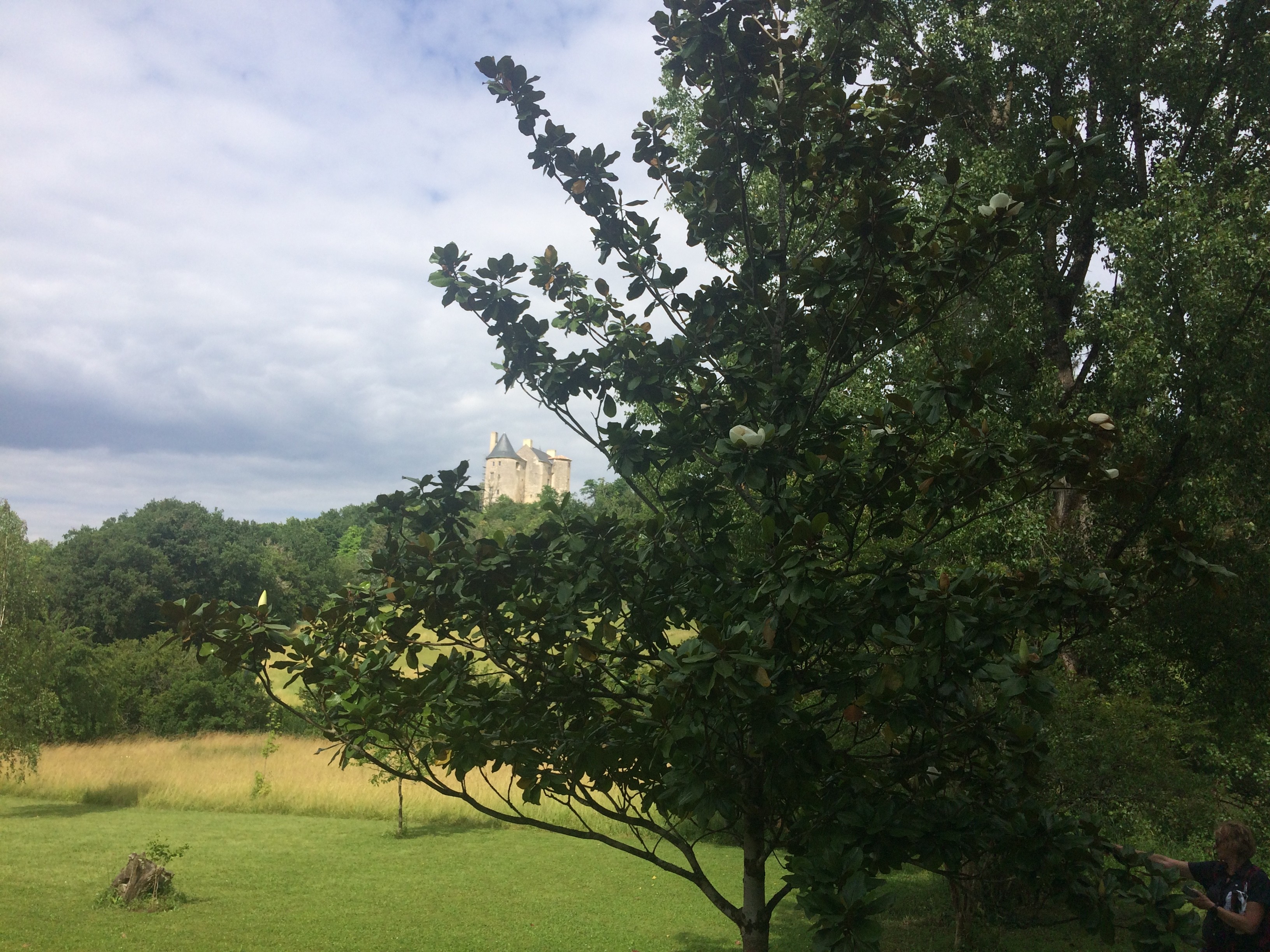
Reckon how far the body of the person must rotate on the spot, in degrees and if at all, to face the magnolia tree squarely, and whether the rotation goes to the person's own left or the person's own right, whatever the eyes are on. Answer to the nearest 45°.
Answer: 0° — they already face it

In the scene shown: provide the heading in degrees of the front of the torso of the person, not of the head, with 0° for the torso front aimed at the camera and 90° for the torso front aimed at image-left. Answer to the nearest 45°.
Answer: approximately 45°

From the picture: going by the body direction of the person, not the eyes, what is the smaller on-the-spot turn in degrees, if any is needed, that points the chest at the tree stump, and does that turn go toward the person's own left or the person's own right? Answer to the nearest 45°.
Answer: approximately 45° to the person's own right
